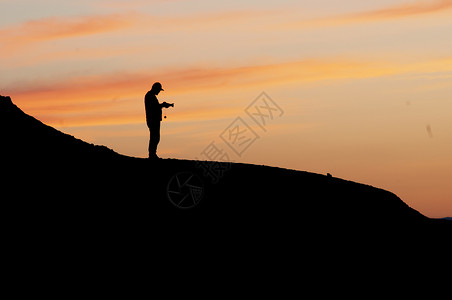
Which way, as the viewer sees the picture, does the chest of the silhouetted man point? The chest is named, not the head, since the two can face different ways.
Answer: to the viewer's right
